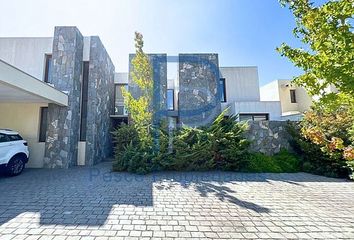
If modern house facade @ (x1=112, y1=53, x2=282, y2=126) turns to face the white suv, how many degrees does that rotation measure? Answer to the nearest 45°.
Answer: approximately 45° to its right

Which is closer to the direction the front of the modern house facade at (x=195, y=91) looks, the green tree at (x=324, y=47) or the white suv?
the green tree

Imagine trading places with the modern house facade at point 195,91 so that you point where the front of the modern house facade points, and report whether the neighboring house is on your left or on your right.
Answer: on your left

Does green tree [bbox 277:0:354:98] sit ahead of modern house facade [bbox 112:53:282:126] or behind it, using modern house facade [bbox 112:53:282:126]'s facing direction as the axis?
ahead

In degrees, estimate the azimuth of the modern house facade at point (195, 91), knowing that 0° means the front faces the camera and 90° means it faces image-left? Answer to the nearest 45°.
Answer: approximately 0°

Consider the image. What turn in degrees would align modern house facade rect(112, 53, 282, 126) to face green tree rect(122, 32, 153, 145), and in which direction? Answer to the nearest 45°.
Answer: approximately 45° to its right
